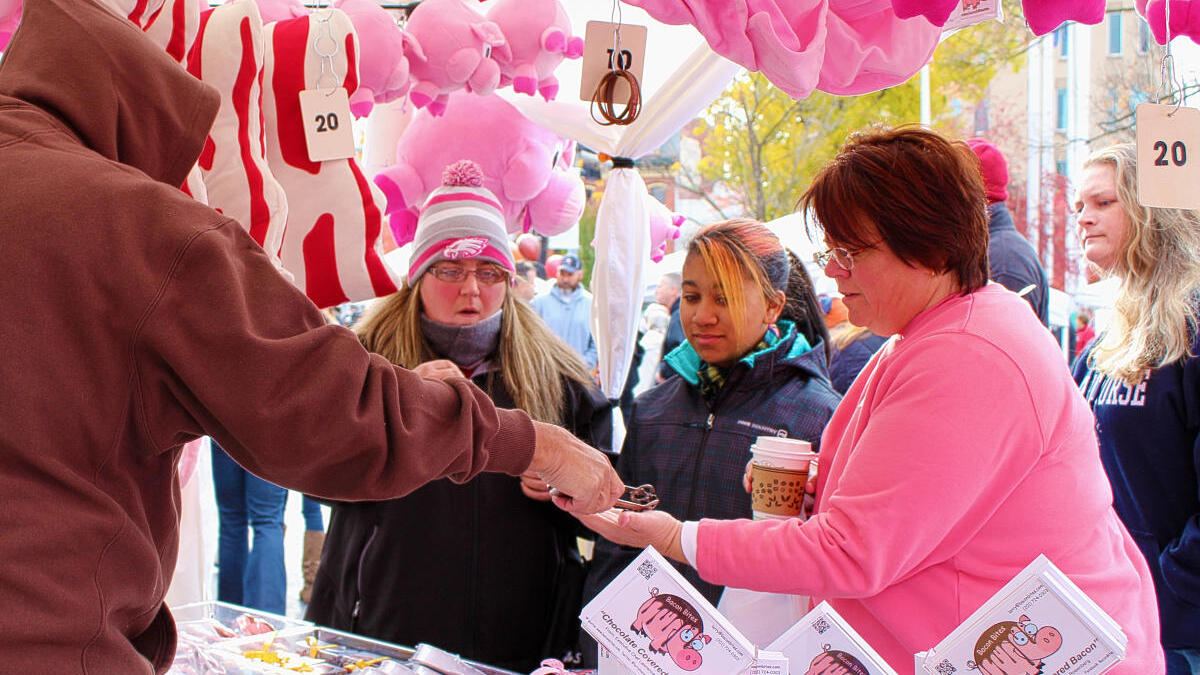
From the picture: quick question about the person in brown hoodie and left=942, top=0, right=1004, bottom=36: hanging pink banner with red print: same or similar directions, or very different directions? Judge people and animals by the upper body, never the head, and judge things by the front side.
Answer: very different directions

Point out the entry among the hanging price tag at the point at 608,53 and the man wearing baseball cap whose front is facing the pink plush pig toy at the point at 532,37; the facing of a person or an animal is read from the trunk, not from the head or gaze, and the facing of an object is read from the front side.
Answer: the man wearing baseball cap

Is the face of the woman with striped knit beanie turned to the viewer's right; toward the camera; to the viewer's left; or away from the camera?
toward the camera

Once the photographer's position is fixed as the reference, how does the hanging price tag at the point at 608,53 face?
facing the viewer

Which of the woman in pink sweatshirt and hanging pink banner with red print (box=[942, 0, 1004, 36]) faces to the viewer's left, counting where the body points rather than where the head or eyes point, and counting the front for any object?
the woman in pink sweatshirt

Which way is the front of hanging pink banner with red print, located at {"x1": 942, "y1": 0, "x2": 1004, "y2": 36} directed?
toward the camera

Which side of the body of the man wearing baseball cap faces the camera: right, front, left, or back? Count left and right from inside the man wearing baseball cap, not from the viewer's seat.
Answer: front

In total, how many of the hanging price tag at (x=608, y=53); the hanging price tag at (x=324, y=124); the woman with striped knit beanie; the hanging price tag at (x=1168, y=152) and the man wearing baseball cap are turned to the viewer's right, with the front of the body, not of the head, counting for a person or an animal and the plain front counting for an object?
0

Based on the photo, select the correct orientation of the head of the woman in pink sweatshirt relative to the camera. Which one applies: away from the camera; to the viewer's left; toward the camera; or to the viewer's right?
to the viewer's left

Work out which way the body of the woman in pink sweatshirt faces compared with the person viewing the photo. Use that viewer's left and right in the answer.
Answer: facing to the left of the viewer

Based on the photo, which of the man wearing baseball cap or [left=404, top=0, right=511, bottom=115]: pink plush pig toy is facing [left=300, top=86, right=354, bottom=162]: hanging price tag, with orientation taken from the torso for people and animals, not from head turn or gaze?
the man wearing baseball cap

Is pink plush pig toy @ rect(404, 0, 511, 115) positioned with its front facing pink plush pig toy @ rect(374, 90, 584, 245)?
no

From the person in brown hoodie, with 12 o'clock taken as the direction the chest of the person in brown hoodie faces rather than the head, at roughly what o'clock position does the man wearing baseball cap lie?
The man wearing baseball cap is roughly at 11 o'clock from the person in brown hoodie.

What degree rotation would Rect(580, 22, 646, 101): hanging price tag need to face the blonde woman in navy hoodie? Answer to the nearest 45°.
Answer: approximately 90° to its left

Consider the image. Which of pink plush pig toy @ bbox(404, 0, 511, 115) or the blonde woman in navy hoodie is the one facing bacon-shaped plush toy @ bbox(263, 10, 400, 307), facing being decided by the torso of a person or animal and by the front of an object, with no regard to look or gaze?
the blonde woman in navy hoodie

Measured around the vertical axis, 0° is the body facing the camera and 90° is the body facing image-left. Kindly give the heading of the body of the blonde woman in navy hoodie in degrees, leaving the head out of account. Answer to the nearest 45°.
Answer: approximately 45°
